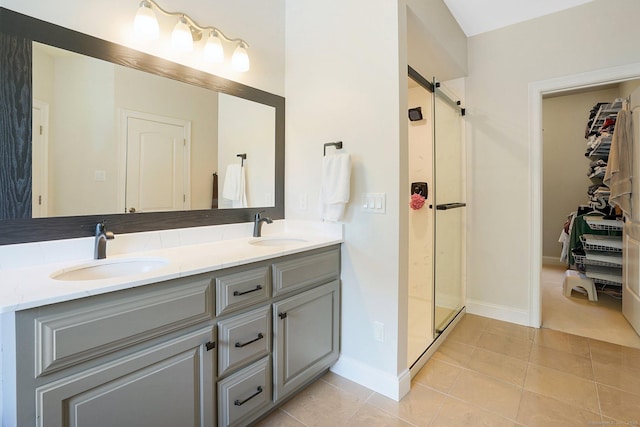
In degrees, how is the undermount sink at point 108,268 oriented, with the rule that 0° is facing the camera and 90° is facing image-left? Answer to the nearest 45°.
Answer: approximately 315°

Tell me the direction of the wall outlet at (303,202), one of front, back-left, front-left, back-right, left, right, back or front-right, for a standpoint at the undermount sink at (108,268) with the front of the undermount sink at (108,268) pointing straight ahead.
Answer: front-left

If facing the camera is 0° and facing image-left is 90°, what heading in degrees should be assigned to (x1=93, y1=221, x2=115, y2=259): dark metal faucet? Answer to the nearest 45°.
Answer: approximately 315°

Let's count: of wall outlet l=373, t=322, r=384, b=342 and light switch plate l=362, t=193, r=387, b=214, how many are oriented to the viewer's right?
0

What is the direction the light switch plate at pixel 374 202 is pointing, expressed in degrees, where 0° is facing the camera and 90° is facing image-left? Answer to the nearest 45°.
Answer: approximately 45°

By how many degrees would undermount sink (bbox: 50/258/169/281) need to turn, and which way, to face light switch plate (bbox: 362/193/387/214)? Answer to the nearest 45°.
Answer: approximately 45° to its left

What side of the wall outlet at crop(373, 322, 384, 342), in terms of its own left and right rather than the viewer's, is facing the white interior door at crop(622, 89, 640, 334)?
back

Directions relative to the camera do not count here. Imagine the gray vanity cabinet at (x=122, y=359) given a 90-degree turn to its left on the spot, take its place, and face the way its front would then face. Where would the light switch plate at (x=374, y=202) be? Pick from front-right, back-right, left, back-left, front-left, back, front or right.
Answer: front-right
